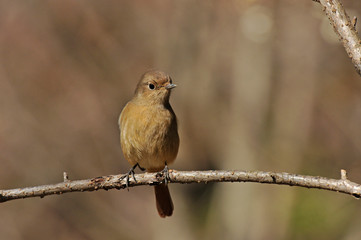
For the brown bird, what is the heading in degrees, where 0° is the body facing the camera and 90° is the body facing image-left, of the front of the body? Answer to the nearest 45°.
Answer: approximately 0°

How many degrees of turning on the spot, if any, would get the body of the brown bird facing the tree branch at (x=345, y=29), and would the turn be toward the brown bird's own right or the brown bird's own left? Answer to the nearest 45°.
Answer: approximately 45° to the brown bird's own left
